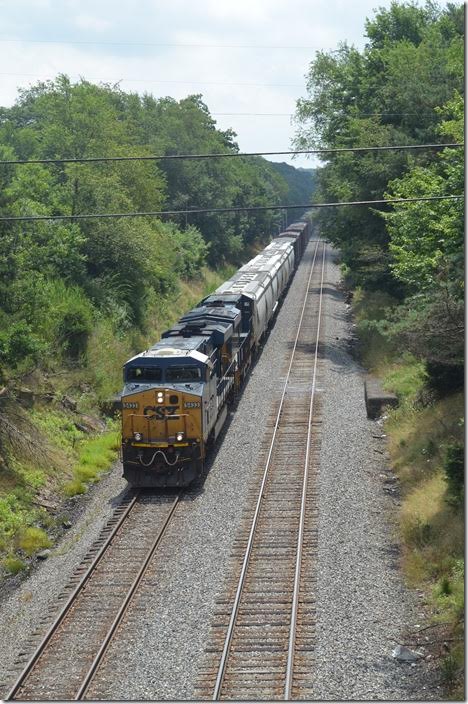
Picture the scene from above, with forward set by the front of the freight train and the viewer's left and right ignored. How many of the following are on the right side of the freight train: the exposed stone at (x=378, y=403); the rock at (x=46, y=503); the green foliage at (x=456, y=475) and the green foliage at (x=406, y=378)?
1

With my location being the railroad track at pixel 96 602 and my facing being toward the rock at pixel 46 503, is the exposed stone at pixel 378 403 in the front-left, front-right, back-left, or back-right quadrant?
front-right

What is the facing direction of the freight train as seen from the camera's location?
facing the viewer

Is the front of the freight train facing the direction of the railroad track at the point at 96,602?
yes

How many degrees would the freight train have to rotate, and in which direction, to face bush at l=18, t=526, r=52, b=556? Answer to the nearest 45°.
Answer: approximately 45° to its right

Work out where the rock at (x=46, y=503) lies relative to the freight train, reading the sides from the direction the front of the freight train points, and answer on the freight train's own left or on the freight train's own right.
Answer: on the freight train's own right

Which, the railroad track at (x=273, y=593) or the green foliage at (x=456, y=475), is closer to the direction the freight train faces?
the railroad track

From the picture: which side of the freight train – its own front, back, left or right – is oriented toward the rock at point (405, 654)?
front

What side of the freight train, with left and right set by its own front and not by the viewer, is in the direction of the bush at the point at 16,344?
right

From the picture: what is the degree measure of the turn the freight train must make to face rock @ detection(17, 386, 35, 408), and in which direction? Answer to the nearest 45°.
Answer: approximately 45° to its right

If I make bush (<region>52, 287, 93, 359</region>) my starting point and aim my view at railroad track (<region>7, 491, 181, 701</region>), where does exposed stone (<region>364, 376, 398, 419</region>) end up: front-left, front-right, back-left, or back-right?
front-left

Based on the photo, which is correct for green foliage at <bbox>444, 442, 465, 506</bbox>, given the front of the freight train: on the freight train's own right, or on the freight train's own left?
on the freight train's own left
